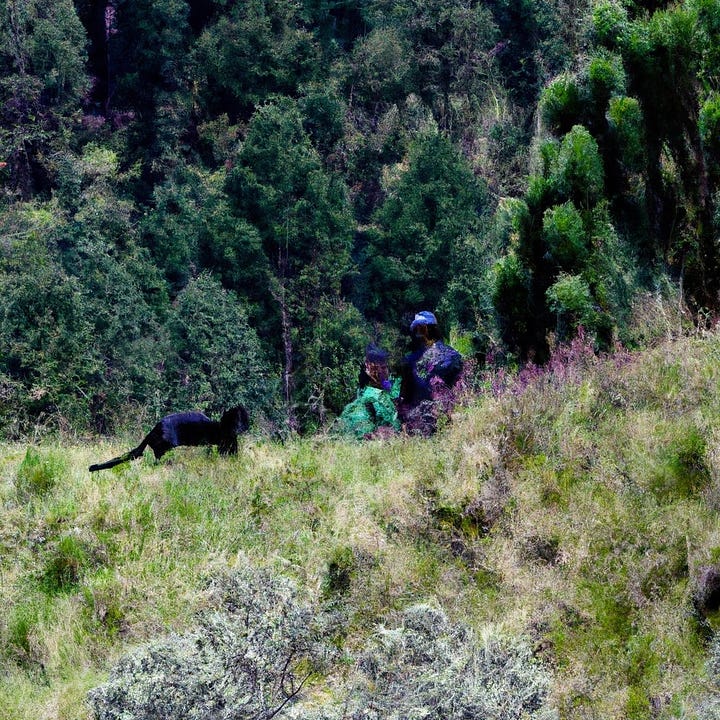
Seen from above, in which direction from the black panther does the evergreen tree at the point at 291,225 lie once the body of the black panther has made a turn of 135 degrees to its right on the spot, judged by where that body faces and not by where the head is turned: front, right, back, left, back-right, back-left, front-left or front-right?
back-right

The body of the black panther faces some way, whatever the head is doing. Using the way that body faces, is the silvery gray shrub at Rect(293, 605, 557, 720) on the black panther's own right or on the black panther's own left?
on the black panther's own right

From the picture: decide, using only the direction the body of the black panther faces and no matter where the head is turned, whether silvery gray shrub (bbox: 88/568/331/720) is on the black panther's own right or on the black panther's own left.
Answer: on the black panther's own right

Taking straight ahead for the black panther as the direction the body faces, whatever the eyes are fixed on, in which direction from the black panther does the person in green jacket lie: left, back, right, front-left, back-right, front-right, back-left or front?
front-left

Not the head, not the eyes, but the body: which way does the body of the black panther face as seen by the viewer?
to the viewer's right
